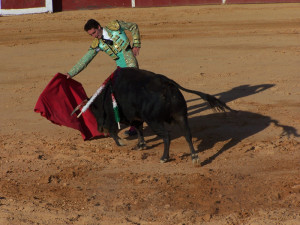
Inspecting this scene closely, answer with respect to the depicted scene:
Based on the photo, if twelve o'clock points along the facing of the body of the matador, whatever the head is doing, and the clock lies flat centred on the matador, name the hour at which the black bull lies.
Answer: The black bull is roughly at 10 o'clock from the matador.

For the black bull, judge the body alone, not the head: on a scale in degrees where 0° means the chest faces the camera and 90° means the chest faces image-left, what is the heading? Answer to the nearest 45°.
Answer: approximately 135°

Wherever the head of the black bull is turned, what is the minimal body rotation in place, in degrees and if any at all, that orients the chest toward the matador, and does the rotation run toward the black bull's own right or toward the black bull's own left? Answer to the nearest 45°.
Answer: approximately 45° to the black bull's own right

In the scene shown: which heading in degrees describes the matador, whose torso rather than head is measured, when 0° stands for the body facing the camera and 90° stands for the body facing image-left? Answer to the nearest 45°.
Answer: approximately 45°
